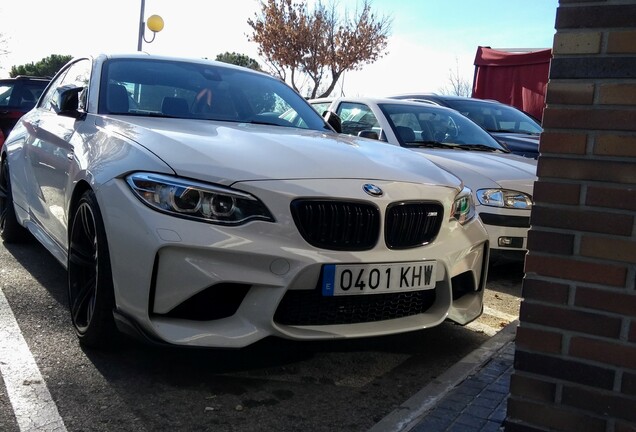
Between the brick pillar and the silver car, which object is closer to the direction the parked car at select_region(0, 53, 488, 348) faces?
the brick pillar

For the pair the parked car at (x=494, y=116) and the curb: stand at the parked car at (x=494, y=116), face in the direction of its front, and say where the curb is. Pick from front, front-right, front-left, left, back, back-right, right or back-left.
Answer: front-right

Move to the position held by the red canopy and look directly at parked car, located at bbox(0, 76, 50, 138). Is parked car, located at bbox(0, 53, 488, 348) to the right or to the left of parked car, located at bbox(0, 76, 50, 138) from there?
left

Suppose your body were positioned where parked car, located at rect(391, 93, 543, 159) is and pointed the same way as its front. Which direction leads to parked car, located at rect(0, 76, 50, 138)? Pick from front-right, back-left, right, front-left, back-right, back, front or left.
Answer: back-right

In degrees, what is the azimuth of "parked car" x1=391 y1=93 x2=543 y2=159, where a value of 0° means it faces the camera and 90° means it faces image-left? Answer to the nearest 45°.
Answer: approximately 315°

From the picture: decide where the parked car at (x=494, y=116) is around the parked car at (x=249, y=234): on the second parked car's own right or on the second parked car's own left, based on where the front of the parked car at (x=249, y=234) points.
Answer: on the second parked car's own left

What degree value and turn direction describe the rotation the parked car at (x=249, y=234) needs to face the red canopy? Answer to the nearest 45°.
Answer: approximately 90° to its left

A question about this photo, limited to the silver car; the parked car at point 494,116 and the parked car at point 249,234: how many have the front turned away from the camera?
0

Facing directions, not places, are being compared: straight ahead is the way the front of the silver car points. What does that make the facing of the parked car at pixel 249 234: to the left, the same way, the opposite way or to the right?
the same way

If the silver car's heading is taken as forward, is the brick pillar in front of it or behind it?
in front

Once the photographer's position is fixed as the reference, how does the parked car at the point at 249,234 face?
facing the viewer and to the right of the viewer

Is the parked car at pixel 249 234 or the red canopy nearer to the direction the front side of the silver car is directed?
the parked car

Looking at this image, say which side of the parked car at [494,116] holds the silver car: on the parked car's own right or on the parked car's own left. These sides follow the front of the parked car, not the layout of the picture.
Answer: on the parked car's own right
